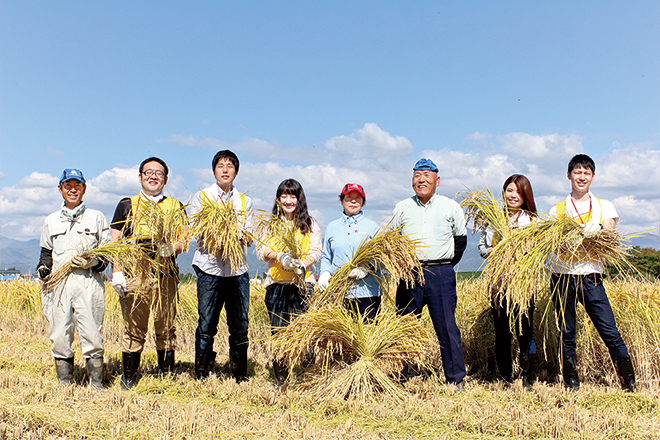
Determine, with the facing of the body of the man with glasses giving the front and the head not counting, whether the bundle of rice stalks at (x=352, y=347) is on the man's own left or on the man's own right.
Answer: on the man's own left

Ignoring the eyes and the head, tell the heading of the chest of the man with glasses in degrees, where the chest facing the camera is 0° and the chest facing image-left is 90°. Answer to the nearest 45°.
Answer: approximately 0°

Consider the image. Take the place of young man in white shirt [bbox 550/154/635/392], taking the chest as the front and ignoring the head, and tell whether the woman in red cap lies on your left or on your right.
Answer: on your right

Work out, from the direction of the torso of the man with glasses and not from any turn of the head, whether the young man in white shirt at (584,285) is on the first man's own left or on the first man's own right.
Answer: on the first man's own left

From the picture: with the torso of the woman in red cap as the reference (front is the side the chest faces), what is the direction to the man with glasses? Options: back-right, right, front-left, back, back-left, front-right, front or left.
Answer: right

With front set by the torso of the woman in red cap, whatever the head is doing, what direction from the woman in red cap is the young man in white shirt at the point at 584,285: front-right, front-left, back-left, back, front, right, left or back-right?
left
